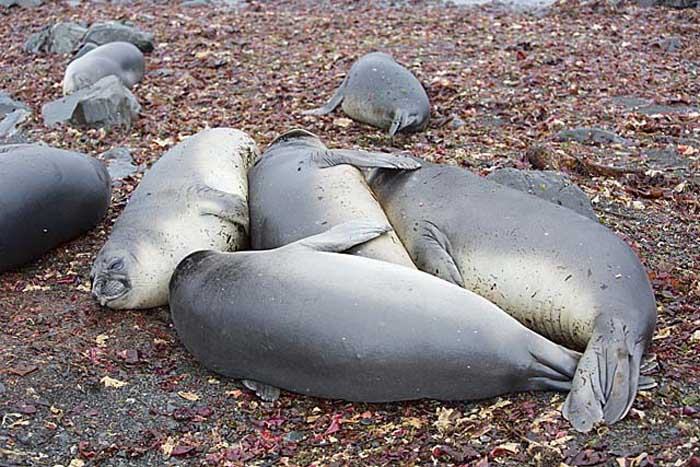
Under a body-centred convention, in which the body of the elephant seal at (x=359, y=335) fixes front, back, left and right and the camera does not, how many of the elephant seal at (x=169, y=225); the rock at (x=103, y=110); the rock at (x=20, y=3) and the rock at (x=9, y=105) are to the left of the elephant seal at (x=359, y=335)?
0

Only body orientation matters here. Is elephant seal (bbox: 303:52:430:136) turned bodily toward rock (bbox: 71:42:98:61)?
no

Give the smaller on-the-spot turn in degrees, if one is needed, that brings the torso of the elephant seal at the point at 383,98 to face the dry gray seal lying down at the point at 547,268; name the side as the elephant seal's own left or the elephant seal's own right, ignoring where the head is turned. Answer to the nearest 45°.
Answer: approximately 45° to the elephant seal's own right

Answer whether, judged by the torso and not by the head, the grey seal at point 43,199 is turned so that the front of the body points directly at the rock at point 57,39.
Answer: no

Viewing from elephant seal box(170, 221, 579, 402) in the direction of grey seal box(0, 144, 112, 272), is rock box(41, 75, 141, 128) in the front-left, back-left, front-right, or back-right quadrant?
front-right

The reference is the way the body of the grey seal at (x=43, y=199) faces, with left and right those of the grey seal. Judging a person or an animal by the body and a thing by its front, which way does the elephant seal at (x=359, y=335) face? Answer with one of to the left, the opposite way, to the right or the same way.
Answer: the opposite way

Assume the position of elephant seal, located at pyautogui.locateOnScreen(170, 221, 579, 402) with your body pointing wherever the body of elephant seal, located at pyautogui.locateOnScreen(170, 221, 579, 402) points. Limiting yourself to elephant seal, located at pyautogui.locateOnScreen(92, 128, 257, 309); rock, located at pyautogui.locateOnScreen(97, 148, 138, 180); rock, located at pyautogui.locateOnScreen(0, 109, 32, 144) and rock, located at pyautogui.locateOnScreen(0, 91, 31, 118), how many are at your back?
0

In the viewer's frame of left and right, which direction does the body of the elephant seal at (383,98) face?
facing the viewer and to the right of the viewer

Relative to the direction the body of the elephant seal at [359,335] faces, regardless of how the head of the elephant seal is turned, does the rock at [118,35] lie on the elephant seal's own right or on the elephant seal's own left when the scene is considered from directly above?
on the elephant seal's own right

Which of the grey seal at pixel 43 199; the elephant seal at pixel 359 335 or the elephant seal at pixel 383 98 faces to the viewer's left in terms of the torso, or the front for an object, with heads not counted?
the elephant seal at pixel 359 335

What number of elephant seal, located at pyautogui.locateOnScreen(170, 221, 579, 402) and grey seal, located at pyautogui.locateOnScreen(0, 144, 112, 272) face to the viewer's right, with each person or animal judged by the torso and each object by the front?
1

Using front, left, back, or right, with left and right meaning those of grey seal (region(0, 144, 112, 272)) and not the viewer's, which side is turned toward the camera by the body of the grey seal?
right

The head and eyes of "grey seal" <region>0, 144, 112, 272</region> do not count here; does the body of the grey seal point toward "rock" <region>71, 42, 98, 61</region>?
no

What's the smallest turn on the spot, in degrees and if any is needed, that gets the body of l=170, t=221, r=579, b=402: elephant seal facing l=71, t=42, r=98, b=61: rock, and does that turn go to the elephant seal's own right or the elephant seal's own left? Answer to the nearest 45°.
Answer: approximately 45° to the elephant seal's own right

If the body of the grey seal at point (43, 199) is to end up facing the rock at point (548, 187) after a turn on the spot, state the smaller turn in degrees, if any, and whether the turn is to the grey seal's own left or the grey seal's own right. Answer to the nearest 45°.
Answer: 0° — it already faces it

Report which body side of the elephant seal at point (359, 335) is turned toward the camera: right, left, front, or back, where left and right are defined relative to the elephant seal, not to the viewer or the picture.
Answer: left

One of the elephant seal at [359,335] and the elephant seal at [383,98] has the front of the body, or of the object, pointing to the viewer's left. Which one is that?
the elephant seal at [359,335]

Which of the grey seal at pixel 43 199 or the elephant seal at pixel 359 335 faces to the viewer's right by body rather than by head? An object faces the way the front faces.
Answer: the grey seal
